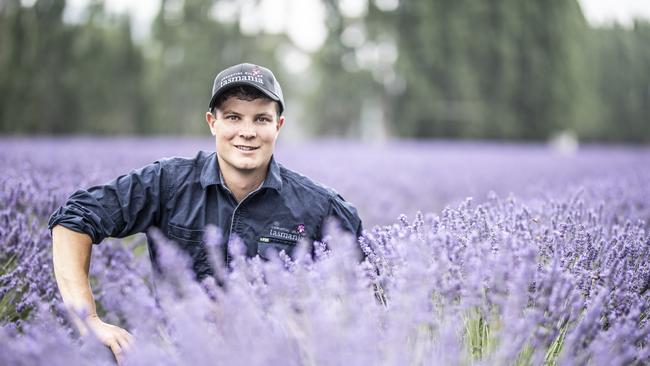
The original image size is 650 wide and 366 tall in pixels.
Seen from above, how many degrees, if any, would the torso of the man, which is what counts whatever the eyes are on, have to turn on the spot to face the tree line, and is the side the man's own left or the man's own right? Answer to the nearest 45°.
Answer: approximately 180°

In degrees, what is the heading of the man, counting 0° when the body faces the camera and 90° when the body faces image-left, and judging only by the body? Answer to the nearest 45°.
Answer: approximately 0°
